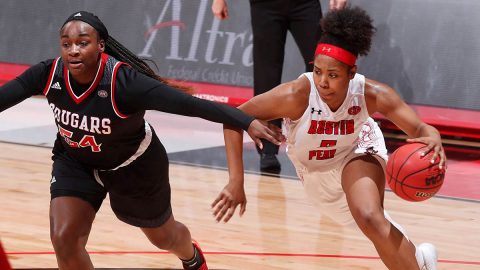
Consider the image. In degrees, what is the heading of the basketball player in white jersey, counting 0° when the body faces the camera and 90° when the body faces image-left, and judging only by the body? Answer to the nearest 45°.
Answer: approximately 0°

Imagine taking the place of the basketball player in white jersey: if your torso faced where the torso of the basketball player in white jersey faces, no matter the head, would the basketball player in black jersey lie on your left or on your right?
on your right
